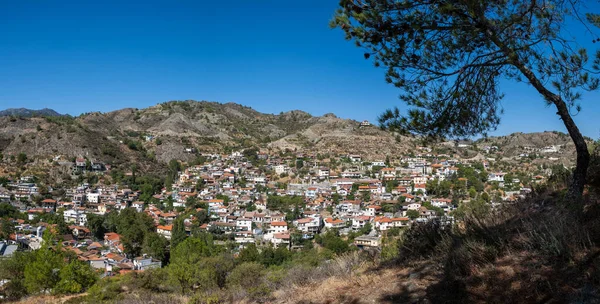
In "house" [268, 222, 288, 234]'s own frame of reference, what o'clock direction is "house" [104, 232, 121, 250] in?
"house" [104, 232, 121, 250] is roughly at 3 o'clock from "house" [268, 222, 288, 234].

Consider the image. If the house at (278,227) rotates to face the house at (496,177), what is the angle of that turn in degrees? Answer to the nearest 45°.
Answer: approximately 90° to its left

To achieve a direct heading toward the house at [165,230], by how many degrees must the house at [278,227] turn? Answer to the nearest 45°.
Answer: approximately 90° to its right

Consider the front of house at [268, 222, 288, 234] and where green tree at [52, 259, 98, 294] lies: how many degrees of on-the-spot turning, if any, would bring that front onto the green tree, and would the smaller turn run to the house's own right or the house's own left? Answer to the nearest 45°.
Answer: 0° — it already faces it

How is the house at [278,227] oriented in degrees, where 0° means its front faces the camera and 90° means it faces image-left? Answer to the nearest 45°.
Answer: approximately 0°

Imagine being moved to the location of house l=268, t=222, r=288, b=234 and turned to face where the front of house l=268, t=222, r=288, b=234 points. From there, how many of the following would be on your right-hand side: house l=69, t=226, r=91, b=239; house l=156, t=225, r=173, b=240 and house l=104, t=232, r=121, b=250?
3

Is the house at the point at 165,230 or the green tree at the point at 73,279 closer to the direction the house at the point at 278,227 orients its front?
the green tree

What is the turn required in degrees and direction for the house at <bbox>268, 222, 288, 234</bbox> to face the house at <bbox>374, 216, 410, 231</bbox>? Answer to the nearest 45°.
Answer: approximately 90° to its left

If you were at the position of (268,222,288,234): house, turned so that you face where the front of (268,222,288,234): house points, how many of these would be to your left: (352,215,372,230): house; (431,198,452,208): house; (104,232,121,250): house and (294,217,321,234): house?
3

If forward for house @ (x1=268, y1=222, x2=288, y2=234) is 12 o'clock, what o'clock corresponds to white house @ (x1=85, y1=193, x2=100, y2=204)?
The white house is roughly at 4 o'clock from the house.

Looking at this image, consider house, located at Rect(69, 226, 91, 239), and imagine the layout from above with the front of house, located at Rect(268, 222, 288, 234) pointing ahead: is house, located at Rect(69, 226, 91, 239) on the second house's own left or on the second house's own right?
on the second house's own right

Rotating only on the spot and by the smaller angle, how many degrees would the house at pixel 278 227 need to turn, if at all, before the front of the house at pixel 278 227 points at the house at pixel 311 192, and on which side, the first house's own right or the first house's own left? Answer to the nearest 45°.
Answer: approximately 180°

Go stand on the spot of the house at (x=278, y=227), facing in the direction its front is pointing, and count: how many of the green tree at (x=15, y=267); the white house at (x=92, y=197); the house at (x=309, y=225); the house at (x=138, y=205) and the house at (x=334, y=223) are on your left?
2

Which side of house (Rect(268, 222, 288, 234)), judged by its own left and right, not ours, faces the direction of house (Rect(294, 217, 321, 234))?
left

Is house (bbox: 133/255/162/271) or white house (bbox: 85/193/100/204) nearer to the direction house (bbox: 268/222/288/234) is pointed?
the house
